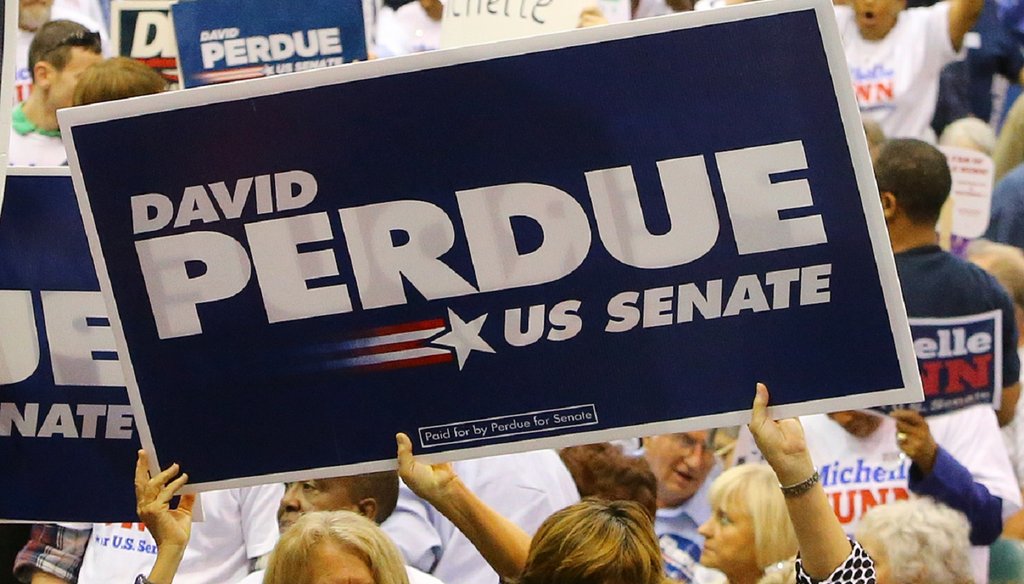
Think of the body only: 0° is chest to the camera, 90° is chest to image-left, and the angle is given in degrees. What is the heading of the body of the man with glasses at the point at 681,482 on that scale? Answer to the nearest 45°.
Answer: approximately 315°

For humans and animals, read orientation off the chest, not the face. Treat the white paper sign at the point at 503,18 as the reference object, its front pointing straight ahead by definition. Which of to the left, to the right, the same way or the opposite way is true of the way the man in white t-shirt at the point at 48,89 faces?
to the left

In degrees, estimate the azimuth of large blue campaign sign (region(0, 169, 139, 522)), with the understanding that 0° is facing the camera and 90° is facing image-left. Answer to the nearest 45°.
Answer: approximately 0°

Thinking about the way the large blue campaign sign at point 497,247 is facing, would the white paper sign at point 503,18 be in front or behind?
behind

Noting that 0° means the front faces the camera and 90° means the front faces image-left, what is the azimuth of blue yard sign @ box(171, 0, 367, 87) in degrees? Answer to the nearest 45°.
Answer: approximately 0°

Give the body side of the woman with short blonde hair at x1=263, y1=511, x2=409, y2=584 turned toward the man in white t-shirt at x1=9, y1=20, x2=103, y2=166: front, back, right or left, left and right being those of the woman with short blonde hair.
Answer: back

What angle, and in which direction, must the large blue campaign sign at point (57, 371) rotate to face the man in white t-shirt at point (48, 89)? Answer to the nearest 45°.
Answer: approximately 180°

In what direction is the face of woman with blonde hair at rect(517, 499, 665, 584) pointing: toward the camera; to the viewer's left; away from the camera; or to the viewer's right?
away from the camera

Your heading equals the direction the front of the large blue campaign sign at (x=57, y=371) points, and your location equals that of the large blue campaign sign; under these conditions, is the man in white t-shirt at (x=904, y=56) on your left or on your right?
on your left

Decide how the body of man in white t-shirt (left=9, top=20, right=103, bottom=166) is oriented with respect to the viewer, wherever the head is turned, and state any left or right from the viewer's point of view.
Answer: facing to the right of the viewer

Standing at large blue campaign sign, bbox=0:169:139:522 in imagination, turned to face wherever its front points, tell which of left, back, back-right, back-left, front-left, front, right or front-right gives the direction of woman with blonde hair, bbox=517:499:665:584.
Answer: front-left

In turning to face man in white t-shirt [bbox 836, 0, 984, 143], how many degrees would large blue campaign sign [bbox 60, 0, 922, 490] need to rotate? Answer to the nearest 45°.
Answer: approximately 135° to its left

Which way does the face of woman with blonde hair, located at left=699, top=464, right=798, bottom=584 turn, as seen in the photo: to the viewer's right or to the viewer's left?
to the viewer's left
